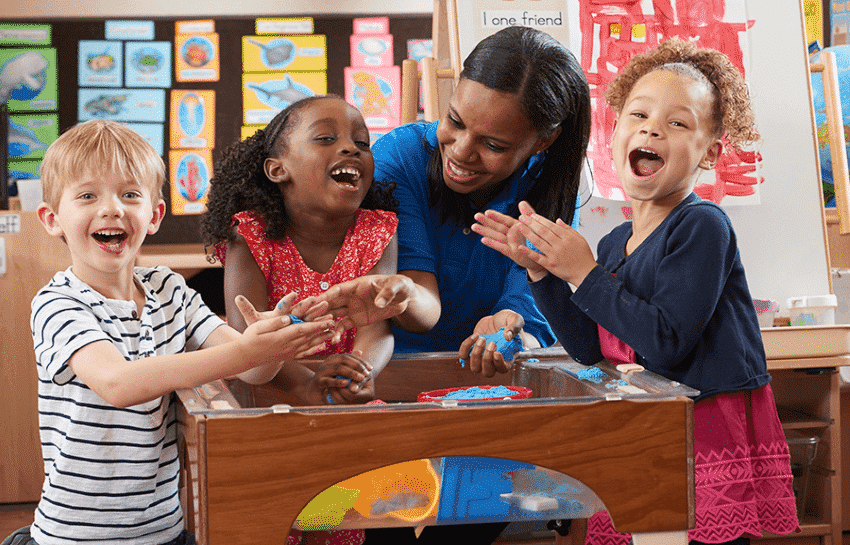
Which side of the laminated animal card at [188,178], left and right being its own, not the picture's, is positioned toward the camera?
front

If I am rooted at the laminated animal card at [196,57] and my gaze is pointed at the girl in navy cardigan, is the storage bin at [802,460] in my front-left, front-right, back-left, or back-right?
front-left

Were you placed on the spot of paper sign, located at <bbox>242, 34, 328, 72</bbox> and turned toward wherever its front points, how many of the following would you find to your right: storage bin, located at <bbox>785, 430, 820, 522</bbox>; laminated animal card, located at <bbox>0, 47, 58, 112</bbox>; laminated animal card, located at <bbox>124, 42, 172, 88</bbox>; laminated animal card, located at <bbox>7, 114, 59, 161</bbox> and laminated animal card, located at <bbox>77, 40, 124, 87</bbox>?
4

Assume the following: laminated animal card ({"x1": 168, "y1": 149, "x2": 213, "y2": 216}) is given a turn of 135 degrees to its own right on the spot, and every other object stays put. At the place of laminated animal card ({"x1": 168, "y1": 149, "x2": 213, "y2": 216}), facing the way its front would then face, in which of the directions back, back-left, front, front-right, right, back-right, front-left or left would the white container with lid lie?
back

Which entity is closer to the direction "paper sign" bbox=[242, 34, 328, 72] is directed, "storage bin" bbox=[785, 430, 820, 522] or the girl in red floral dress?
the girl in red floral dress

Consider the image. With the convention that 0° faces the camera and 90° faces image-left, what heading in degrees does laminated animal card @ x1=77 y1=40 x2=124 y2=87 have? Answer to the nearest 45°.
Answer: approximately 0°

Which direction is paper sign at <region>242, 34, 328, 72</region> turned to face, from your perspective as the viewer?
facing the viewer

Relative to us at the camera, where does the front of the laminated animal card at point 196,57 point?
facing the viewer

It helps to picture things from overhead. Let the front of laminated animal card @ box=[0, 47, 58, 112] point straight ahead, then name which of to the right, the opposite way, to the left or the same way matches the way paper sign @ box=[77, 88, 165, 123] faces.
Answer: the same way

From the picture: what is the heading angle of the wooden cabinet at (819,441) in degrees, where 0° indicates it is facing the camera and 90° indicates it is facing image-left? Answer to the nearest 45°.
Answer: approximately 0°

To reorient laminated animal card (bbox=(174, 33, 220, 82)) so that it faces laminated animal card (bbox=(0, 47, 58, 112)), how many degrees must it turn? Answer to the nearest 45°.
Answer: approximately 90° to its right

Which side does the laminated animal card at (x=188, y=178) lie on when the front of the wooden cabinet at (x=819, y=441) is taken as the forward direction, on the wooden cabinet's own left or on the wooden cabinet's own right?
on the wooden cabinet's own right

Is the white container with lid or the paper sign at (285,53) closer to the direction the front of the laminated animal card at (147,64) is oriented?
the white container with lid

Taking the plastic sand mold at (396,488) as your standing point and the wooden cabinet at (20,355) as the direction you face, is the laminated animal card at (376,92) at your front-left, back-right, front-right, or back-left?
front-right

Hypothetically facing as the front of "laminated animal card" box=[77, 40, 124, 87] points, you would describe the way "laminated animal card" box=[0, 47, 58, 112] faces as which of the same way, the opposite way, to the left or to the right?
the same way
